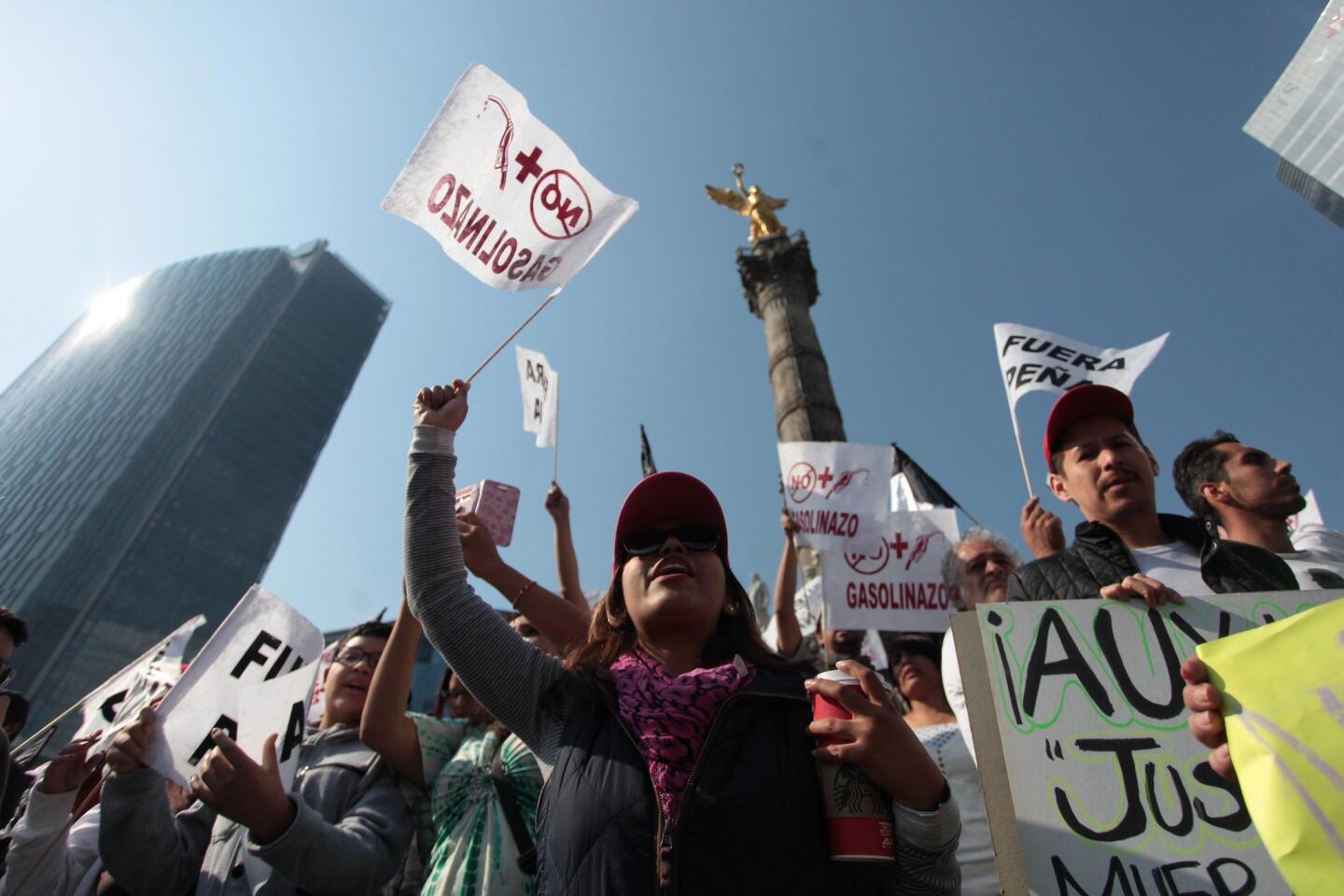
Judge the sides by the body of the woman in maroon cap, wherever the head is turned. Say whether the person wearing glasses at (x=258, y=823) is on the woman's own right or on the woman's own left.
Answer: on the woman's own right

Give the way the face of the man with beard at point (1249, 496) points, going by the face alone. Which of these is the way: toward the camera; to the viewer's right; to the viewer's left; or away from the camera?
to the viewer's right

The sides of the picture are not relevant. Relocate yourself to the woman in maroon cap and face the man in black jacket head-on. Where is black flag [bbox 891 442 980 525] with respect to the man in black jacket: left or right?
left

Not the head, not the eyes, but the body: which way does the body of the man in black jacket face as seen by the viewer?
toward the camera

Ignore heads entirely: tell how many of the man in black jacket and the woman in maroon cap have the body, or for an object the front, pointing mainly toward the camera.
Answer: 2

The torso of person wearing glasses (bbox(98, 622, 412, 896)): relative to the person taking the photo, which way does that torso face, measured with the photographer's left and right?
facing the viewer and to the left of the viewer

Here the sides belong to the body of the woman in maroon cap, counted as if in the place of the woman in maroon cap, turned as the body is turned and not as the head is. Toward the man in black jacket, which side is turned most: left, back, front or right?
left

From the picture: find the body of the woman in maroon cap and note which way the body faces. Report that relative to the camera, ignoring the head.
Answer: toward the camera

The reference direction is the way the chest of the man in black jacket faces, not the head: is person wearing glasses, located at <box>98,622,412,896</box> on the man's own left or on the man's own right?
on the man's own right

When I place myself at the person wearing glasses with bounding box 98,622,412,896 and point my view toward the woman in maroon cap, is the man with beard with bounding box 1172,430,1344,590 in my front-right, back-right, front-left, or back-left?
front-left

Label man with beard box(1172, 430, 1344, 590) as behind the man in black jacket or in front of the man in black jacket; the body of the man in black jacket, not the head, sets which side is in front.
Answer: behind

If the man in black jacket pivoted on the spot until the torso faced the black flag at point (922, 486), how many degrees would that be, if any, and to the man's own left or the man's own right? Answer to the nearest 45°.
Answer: approximately 135° to the man's own right
